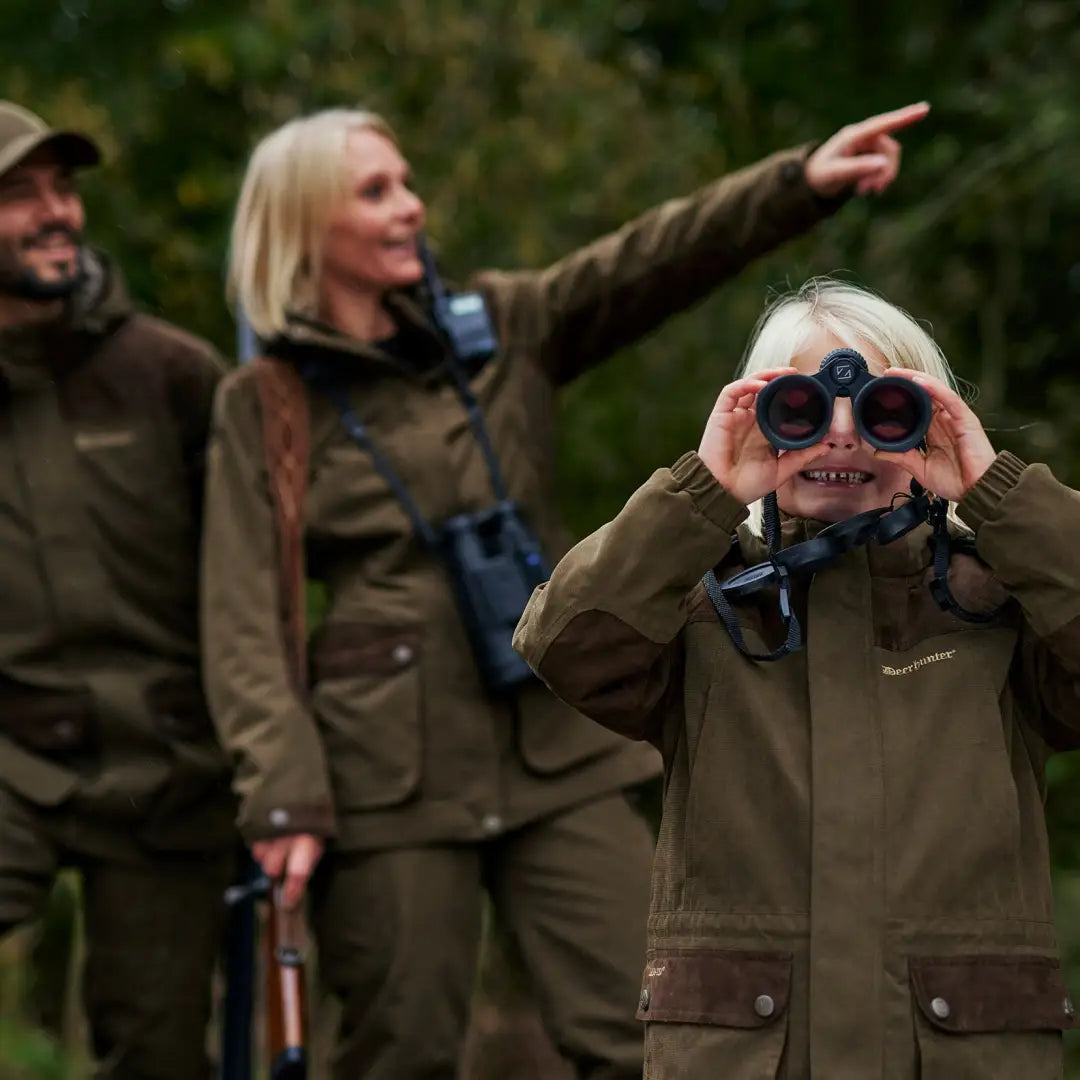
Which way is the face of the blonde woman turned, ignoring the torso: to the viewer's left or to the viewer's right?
to the viewer's right

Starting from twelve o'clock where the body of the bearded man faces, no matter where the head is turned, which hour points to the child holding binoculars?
The child holding binoculars is roughly at 11 o'clock from the bearded man.

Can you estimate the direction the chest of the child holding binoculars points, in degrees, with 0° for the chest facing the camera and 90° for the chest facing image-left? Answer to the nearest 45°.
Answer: approximately 0°

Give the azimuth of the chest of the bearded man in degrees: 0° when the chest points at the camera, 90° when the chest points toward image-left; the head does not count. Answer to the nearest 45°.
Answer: approximately 0°

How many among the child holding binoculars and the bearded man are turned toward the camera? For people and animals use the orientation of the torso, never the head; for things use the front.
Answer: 2

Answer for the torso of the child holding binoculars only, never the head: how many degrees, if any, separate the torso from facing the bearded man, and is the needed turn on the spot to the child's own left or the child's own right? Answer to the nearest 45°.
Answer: approximately 135° to the child's own right
